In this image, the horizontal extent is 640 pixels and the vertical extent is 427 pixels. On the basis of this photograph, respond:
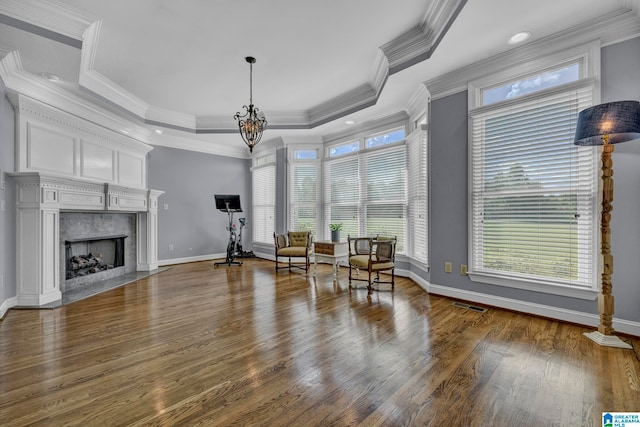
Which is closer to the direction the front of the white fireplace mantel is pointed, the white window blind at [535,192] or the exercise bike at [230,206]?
the white window blind

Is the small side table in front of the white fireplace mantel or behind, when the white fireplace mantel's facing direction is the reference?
in front

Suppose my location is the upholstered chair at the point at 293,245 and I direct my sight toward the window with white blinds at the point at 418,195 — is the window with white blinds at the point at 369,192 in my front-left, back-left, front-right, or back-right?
front-left

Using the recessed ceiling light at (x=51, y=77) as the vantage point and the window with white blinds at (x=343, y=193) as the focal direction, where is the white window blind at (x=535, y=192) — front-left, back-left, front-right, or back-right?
front-right

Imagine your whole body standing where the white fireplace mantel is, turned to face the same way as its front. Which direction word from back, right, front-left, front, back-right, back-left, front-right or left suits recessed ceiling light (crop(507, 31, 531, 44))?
front

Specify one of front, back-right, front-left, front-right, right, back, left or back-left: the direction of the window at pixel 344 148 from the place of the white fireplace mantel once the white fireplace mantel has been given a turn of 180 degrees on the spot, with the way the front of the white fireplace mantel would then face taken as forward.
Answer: back-right

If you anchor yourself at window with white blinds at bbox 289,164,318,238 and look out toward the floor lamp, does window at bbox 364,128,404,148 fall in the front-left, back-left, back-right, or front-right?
front-left

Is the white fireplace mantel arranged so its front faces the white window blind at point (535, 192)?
yes

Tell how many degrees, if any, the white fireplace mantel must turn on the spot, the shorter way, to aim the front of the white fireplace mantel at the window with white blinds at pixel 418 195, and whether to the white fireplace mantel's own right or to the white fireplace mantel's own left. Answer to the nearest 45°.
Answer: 0° — it already faces it

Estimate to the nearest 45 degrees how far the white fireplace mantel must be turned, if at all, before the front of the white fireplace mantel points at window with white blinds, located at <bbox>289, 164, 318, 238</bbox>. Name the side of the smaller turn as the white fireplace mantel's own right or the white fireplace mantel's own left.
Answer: approximately 45° to the white fireplace mantel's own left

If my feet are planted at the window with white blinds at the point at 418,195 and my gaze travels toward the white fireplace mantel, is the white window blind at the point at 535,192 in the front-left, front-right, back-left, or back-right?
back-left

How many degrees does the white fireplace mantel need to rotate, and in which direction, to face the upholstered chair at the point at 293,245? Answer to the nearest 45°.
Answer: approximately 45° to its left

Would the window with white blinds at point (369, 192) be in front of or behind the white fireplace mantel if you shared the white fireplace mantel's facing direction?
in front

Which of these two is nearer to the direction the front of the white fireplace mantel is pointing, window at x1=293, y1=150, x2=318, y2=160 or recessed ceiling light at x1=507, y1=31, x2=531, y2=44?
the recessed ceiling light
